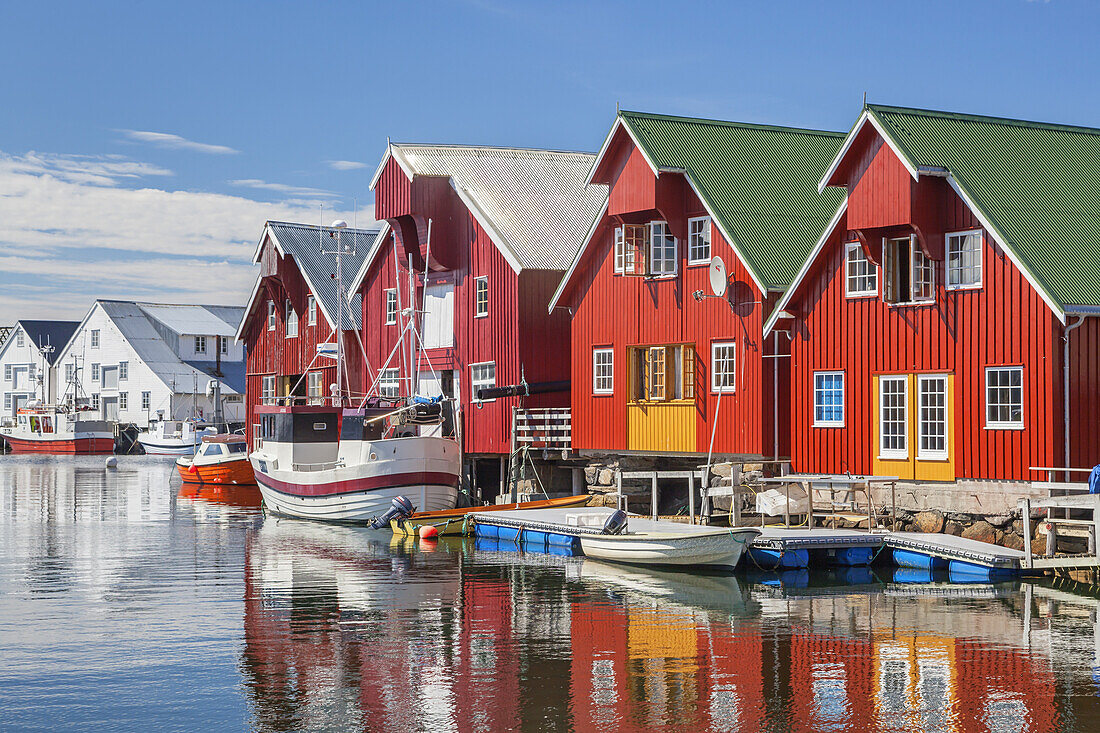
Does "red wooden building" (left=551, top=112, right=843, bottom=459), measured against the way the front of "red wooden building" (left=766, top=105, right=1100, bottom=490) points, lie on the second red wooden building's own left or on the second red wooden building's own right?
on the second red wooden building's own right

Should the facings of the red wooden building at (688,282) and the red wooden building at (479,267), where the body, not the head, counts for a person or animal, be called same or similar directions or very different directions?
same or similar directions

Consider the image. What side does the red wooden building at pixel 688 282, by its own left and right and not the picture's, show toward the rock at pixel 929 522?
left

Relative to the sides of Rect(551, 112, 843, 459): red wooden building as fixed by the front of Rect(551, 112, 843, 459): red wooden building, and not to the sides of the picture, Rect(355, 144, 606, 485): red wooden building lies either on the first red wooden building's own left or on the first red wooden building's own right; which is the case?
on the first red wooden building's own right

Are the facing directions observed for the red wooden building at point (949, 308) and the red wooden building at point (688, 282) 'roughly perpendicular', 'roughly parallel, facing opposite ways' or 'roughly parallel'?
roughly parallel

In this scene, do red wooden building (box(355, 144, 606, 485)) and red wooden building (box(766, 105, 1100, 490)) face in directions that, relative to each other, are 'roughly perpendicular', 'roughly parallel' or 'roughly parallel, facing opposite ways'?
roughly parallel

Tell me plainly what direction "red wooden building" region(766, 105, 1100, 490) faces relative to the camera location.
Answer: facing the viewer and to the left of the viewer

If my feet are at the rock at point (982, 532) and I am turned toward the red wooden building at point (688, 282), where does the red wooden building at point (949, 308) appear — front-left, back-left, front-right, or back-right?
front-right

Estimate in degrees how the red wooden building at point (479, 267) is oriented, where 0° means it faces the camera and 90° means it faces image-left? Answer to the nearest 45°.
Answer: approximately 45°

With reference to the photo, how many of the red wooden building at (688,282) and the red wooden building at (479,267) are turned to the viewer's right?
0

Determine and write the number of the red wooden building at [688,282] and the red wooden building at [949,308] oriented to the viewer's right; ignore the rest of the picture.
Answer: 0

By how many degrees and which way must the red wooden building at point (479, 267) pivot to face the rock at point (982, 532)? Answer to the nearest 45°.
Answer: approximately 90° to its left

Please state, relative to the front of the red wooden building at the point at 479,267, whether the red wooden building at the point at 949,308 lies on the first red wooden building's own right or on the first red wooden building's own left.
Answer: on the first red wooden building's own left

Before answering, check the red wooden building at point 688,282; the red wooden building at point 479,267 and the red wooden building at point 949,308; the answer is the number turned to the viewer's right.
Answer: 0

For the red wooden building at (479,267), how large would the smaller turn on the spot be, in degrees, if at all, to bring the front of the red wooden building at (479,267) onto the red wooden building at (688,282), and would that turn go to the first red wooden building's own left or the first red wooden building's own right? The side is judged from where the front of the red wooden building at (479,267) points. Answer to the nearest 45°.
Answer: approximately 90° to the first red wooden building's own left

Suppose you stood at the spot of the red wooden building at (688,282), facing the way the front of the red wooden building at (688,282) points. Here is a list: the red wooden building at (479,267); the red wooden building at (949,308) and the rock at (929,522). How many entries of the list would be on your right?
1
